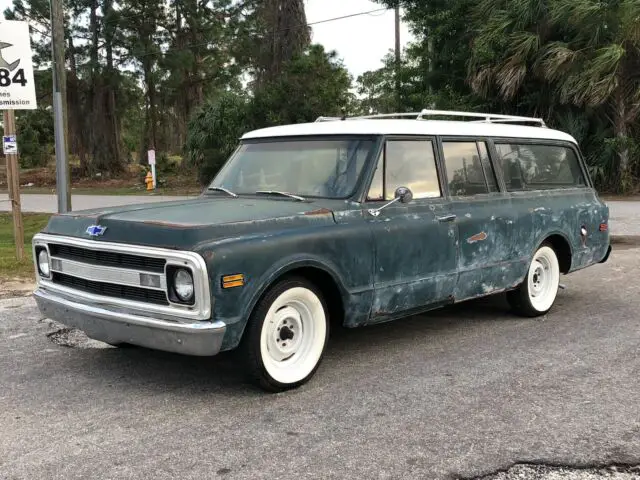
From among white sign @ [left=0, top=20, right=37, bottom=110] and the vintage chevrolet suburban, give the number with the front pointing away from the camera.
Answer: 0

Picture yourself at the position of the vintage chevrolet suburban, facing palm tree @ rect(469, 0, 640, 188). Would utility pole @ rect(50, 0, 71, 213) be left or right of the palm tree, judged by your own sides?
left

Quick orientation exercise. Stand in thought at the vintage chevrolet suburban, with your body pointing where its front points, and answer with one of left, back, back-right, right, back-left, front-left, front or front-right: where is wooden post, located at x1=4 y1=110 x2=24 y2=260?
right

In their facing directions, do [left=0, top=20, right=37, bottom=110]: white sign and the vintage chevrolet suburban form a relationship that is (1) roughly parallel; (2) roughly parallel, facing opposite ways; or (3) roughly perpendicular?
roughly perpendicular

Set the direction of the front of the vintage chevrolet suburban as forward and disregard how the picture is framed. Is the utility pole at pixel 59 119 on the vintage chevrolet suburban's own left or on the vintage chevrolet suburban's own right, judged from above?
on the vintage chevrolet suburban's own right

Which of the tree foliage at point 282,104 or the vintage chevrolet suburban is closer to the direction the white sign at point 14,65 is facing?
the vintage chevrolet suburban

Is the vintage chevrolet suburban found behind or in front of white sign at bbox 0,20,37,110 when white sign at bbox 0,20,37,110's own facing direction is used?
in front

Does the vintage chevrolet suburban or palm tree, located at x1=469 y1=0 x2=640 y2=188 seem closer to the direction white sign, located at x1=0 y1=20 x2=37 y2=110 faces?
the vintage chevrolet suburban

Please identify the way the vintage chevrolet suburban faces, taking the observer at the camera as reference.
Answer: facing the viewer and to the left of the viewer

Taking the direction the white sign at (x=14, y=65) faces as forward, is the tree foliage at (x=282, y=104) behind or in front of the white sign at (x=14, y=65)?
behind

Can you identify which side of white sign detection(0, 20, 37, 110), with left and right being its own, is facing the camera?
front

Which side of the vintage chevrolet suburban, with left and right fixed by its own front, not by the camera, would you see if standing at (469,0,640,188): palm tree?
back

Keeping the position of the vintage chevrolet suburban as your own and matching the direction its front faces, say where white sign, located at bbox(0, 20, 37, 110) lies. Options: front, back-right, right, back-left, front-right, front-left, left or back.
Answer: right
